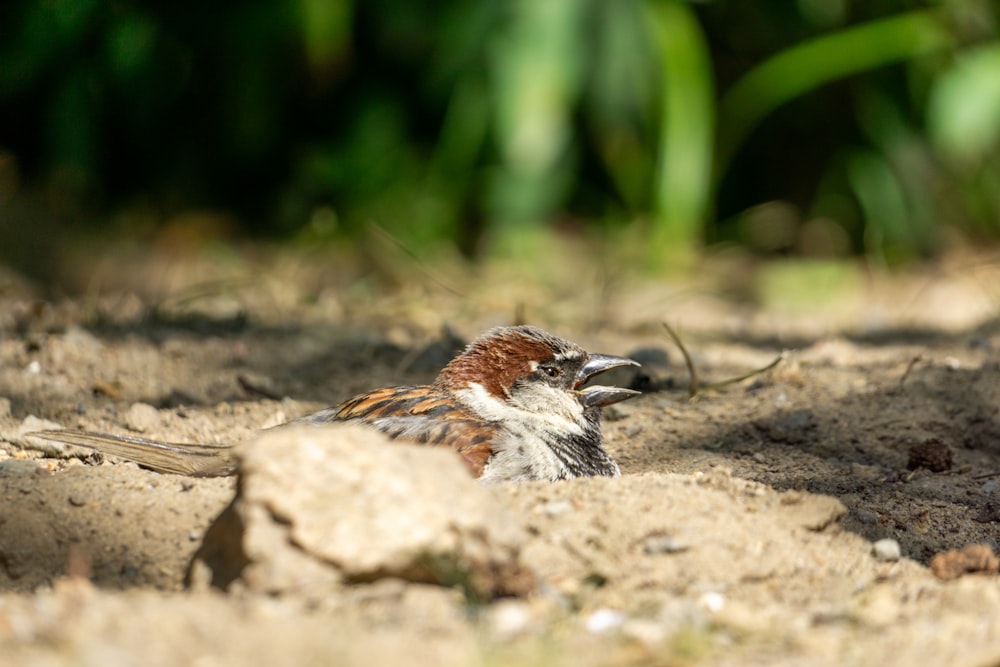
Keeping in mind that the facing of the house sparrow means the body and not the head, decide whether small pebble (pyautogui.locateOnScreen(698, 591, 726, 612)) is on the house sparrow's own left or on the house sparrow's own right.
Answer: on the house sparrow's own right

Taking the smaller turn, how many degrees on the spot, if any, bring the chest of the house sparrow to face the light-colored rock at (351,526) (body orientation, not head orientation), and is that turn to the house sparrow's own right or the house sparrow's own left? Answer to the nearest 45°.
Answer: approximately 90° to the house sparrow's own right

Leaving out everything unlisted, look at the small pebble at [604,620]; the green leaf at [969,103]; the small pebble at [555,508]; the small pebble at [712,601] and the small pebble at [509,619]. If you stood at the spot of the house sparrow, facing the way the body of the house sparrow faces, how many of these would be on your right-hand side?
4

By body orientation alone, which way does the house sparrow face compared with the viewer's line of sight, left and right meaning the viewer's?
facing to the right of the viewer

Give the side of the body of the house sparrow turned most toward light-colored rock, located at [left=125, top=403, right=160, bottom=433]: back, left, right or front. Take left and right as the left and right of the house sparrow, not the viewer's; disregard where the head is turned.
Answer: back

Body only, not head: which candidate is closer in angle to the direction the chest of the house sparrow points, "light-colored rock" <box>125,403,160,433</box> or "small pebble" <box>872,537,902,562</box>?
the small pebble

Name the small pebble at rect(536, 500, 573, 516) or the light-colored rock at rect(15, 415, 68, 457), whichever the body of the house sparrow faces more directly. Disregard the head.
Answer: the small pebble

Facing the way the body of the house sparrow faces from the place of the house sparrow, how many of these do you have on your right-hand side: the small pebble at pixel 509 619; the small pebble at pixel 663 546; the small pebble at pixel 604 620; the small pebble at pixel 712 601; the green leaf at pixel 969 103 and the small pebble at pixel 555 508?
5

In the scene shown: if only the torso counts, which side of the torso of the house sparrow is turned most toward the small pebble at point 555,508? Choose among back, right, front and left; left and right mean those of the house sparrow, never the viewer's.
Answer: right

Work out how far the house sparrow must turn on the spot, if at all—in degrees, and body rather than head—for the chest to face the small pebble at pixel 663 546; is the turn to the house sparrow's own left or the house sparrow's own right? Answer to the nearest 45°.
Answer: approximately 90° to the house sparrow's own right

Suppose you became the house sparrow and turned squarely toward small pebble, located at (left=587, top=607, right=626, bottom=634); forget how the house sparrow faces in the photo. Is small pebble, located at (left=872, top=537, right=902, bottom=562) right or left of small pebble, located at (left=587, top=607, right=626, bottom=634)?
left
